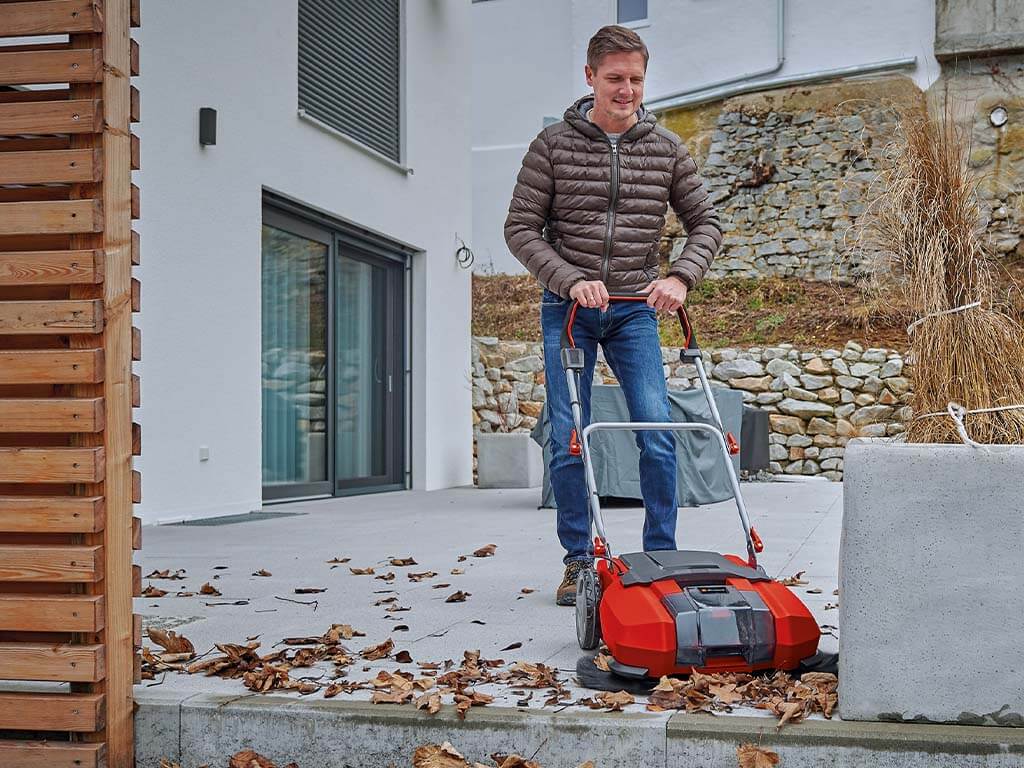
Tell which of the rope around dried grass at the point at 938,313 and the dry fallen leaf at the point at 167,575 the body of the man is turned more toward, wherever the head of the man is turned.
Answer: the rope around dried grass

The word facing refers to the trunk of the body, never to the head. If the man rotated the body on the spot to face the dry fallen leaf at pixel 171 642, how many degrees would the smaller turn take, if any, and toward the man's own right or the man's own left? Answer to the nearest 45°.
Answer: approximately 45° to the man's own right

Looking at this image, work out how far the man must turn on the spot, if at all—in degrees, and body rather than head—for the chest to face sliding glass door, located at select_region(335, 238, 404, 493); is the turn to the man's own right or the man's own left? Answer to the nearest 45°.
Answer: approximately 180°

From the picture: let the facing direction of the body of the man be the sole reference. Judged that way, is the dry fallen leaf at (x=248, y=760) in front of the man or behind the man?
in front

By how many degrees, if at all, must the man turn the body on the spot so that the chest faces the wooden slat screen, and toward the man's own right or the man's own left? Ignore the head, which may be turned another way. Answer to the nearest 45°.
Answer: approximately 45° to the man's own right

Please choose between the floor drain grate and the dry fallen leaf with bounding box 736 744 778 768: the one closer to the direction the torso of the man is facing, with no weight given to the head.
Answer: the dry fallen leaf

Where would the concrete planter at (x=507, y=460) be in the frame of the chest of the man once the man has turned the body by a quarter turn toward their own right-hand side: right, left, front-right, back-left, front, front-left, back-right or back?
right

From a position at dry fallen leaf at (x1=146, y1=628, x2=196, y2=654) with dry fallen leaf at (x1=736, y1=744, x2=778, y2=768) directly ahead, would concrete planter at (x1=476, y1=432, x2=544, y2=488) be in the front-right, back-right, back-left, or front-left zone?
back-left

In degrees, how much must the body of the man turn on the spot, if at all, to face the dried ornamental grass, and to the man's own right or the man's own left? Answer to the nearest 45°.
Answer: approximately 45° to the man's own left

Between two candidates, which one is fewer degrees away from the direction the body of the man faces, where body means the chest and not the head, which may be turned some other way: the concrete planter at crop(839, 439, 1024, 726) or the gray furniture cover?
the concrete planter

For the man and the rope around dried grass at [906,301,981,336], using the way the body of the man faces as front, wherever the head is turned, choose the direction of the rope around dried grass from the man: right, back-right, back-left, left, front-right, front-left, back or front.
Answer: front-left

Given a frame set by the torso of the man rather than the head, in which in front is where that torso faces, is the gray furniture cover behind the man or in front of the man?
behind

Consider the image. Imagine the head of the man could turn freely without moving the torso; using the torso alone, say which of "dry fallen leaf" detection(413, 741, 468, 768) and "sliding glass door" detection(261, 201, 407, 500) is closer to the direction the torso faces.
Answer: the dry fallen leaf

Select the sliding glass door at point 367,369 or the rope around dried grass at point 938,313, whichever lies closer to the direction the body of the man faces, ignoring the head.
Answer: the rope around dried grass

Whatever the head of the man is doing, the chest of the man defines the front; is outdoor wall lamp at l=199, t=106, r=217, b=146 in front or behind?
behind

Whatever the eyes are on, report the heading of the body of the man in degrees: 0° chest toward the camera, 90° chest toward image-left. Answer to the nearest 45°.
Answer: approximately 0°
